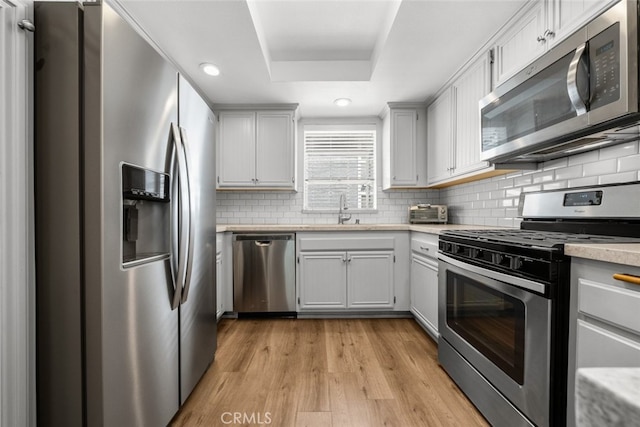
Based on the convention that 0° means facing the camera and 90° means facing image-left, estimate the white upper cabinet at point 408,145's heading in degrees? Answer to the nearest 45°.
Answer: approximately 0°

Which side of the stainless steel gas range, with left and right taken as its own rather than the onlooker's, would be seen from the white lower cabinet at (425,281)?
right

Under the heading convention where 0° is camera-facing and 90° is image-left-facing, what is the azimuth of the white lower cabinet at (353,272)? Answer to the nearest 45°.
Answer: approximately 0°

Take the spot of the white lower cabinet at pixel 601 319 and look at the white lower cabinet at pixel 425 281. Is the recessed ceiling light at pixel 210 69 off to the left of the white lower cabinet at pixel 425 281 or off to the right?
left

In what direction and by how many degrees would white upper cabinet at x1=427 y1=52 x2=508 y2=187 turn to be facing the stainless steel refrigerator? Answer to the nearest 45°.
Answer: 0° — it already faces it

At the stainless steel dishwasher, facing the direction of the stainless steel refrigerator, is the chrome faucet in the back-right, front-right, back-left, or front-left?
back-left

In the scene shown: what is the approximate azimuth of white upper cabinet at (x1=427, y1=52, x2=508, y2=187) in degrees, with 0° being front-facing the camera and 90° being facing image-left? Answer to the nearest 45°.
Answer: approximately 45°
